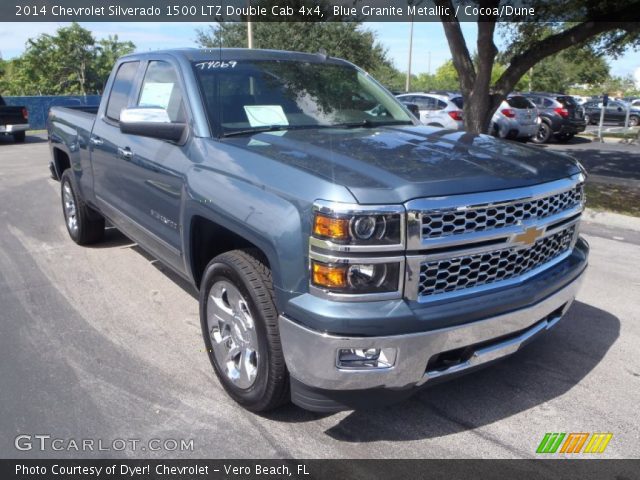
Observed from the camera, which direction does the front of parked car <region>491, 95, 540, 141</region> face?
facing away from the viewer and to the left of the viewer

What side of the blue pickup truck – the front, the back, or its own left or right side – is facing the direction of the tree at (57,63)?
back

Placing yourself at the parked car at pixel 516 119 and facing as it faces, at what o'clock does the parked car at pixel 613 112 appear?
the parked car at pixel 613 112 is roughly at 2 o'clock from the parked car at pixel 516 119.

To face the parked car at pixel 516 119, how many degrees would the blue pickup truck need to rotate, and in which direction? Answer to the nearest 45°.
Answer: approximately 135° to its left

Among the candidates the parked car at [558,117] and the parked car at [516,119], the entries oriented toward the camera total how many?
0

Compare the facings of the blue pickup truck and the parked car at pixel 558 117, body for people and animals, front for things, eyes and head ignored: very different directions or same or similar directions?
very different directions

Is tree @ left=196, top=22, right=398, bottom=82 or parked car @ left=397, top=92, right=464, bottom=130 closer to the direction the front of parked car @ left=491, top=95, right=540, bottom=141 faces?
the tree

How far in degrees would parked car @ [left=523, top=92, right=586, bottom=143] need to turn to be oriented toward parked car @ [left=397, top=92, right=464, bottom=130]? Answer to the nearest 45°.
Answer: approximately 90° to its left

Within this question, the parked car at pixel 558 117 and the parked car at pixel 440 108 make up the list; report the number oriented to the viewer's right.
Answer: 0

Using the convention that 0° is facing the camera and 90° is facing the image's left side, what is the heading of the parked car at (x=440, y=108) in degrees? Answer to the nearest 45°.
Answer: approximately 135°

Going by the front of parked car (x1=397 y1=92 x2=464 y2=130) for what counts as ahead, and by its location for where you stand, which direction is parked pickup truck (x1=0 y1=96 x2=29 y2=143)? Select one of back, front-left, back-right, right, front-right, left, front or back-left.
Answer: front-left

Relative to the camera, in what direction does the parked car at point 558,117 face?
facing away from the viewer and to the left of the viewer

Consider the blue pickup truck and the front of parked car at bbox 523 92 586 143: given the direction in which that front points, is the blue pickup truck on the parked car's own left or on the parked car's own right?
on the parked car's own left
